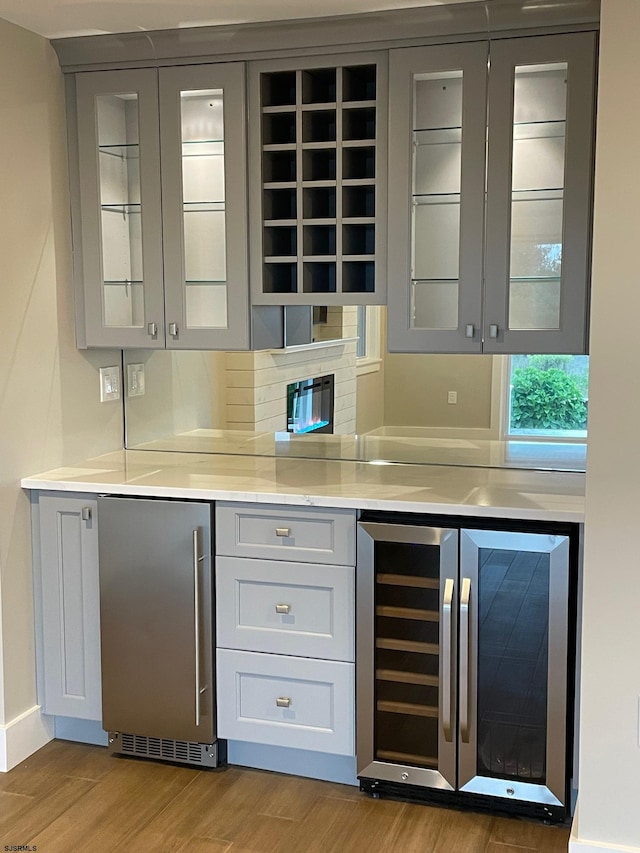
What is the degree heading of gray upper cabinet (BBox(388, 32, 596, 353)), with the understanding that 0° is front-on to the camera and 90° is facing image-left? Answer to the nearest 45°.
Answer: approximately 0°

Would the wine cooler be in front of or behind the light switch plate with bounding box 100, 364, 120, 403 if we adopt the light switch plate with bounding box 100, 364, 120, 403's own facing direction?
in front

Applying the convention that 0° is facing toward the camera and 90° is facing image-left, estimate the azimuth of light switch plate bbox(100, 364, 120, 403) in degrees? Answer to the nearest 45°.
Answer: approximately 315°

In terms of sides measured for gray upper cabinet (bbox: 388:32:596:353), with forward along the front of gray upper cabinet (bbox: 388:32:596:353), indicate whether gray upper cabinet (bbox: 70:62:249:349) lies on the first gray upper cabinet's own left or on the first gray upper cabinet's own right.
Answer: on the first gray upper cabinet's own right
